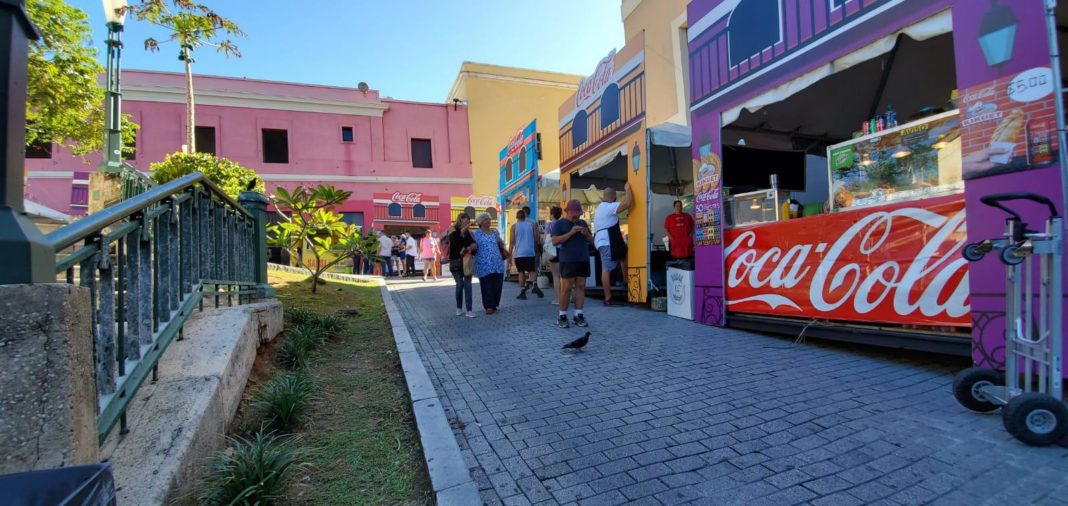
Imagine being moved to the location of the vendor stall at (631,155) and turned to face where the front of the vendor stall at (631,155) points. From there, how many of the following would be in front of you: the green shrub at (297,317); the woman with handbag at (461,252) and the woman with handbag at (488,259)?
3

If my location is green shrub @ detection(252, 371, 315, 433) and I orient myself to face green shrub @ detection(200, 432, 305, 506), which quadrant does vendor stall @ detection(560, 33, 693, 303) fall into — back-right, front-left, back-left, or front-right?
back-left

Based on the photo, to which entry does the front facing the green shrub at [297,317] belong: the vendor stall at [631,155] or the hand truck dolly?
the vendor stall

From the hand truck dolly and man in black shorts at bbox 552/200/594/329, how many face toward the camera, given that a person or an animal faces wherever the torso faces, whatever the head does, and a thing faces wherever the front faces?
1

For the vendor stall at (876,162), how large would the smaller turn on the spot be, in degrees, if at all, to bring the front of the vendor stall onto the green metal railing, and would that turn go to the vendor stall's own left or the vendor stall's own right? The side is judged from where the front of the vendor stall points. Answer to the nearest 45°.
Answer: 0° — it already faces it

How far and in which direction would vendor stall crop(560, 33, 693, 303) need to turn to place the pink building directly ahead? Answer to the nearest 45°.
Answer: approximately 90° to its right

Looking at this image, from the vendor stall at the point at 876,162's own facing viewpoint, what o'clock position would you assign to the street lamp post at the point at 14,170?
The street lamp post is roughly at 11 o'clock from the vendor stall.
